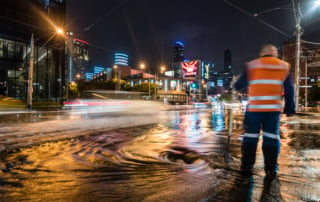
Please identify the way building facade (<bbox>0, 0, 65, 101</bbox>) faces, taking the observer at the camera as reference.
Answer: facing the viewer and to the right of the viewer
